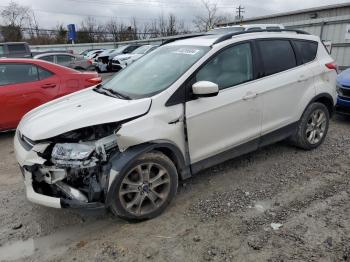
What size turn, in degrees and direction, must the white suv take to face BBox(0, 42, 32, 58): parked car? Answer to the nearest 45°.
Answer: approximately 90° to its right

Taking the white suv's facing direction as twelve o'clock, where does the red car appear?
The red car is roughly at 3 o'clock from the white suv.

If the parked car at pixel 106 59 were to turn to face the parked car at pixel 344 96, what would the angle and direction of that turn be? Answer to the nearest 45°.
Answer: approximately 45° to its left

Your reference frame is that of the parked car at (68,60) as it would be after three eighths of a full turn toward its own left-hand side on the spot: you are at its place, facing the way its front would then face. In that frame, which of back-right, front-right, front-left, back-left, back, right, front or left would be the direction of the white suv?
front-right

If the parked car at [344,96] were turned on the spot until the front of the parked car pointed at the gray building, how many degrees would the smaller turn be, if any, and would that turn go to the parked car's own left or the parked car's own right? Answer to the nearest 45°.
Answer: approximately 135° to the parked car's own right

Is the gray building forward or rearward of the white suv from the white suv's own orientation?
rearward

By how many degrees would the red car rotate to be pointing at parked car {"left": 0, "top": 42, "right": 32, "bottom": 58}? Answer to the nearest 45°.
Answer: approximately 90° to its right

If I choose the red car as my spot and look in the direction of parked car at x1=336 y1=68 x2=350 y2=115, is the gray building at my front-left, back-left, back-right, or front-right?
front-left

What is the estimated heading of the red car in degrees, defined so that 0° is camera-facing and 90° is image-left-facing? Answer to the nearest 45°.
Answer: approximately 90°

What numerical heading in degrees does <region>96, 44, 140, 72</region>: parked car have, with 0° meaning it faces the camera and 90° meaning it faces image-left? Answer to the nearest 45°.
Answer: approximately 45°

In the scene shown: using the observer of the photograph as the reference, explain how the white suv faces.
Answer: facing the viewer and to the left of the viewer

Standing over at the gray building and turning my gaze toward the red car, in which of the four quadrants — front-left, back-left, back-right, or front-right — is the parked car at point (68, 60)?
front-right
